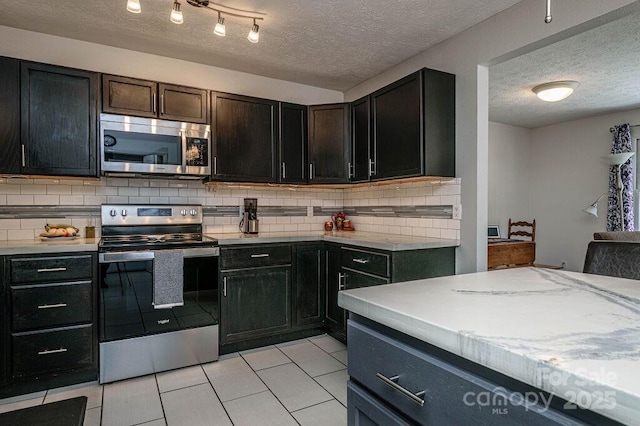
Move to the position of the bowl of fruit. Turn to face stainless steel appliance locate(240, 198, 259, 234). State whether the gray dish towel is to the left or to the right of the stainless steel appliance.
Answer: right

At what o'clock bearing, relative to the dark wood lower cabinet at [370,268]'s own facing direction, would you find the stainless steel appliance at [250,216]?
The stainless steel appliance is roughly at 2 o'clock from the dark wood lower cabinet.

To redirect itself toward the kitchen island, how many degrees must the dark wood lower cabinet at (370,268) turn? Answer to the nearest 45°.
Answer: approximately 45° to its left

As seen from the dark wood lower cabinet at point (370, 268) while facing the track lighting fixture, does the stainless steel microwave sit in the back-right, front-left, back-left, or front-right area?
front-right

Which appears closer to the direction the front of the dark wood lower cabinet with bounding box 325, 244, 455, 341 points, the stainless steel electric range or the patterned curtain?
the stainless steel electric range

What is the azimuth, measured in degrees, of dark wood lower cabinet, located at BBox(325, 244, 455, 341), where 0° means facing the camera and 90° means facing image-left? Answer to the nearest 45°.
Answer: approximately 45°
